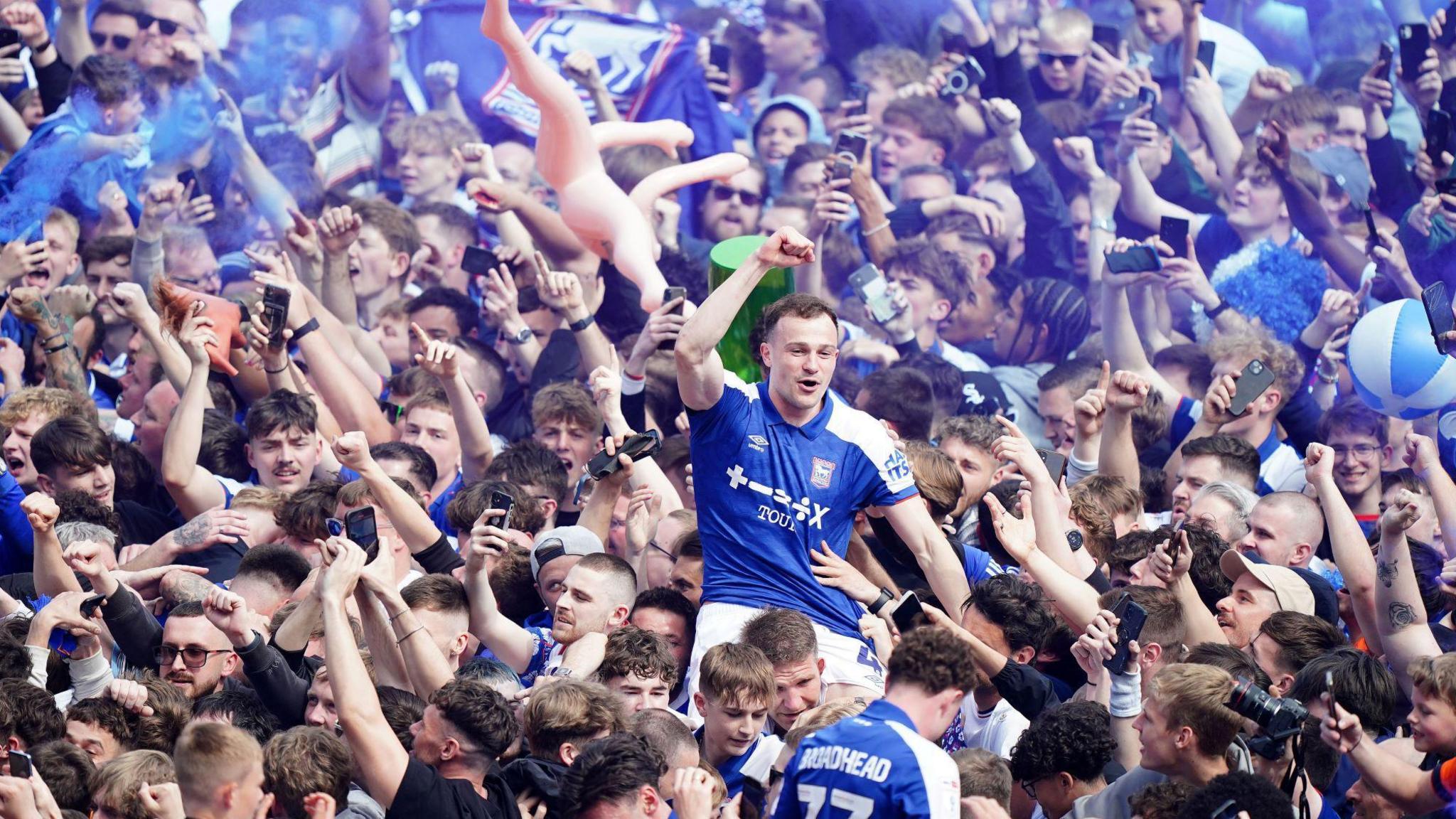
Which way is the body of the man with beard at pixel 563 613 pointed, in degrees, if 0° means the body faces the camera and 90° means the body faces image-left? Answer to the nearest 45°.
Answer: approximately 45°

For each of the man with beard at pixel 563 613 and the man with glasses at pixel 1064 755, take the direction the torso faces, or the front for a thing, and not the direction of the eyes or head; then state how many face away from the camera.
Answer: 0

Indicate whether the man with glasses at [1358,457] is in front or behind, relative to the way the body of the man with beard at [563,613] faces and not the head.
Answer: behind

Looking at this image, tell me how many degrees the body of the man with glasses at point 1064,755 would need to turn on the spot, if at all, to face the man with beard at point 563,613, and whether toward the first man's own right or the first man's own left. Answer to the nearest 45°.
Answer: approximately 45° to the first man's own right

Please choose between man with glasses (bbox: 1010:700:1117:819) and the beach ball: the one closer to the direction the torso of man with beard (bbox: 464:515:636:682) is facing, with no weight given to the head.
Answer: the man with glasses

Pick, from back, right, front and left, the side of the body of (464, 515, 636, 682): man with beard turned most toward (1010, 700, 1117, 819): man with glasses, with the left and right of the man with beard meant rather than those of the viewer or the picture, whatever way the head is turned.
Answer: left
